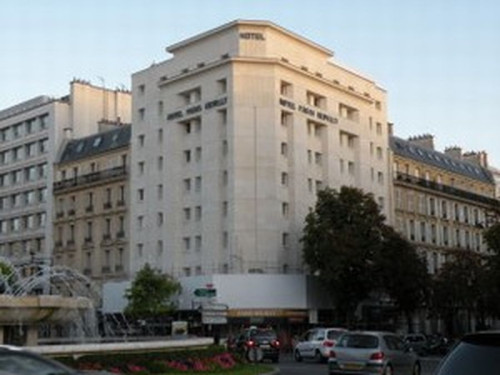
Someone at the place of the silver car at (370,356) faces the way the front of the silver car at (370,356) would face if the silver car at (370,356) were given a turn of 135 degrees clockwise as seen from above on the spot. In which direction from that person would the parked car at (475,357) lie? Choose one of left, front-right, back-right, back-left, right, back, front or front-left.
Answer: front

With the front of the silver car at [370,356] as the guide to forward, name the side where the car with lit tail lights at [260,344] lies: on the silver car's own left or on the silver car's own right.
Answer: on the silver car's own left

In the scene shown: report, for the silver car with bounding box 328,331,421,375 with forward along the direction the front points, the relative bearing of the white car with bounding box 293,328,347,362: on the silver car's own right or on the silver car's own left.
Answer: on the silver car's own left

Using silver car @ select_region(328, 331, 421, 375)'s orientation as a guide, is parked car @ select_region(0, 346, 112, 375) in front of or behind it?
behind

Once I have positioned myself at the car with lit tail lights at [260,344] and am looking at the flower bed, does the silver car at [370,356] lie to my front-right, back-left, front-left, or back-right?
front-left

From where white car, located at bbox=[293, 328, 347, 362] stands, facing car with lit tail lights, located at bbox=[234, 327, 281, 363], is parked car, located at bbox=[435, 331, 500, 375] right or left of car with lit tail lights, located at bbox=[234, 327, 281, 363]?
left

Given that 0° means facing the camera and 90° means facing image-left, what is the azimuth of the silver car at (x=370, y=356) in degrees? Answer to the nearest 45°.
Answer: approximately 225°
